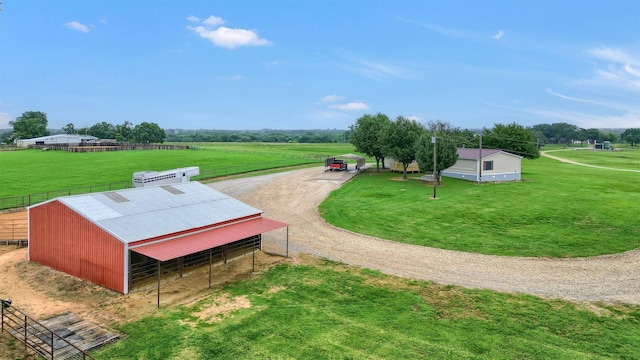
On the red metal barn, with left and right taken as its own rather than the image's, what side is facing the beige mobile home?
left

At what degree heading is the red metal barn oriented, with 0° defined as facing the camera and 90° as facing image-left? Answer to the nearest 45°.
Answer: approximately 315°

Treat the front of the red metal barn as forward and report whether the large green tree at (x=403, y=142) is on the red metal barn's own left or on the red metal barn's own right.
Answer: on the red metal barn's own left

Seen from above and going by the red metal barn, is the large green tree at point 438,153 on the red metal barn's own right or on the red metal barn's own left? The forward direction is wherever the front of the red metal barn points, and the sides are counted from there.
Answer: on the red metal barn's own left
